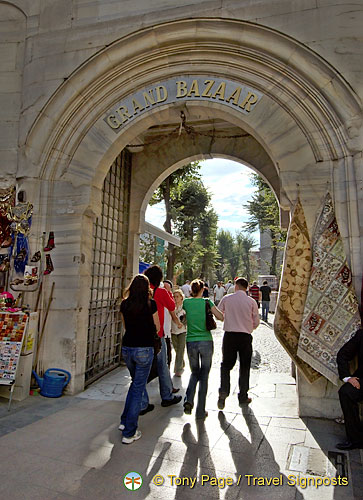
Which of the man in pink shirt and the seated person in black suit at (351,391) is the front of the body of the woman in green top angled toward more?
the man in pink shirt

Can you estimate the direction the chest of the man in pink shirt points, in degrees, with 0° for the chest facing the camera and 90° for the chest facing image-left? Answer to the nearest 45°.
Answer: approximately 180°

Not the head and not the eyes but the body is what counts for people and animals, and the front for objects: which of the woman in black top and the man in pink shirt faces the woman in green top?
the woman in black top

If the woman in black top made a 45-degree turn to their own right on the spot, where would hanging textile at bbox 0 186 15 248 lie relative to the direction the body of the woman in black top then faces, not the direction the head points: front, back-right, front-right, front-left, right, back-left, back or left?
back-left

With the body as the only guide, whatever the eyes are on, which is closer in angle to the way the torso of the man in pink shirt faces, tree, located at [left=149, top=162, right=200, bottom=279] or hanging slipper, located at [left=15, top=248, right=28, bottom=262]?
the tree

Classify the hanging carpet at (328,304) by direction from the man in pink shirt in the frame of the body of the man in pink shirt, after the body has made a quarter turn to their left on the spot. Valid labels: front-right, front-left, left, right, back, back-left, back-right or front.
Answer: back

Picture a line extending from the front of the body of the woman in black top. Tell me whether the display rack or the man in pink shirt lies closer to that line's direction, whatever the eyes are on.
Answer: the man in pink shirt

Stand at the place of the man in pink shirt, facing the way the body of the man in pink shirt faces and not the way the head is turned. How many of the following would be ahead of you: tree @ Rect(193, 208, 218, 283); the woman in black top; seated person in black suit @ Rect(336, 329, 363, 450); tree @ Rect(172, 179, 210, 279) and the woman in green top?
2

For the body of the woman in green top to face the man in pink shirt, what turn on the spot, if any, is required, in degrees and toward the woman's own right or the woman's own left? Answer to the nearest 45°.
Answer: approximately 45° to the woman's own right

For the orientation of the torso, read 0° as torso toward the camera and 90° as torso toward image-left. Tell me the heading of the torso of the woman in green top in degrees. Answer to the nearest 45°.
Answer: approximately 180°

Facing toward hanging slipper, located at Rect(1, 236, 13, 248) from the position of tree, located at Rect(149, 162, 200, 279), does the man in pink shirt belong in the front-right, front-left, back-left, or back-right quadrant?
front-left

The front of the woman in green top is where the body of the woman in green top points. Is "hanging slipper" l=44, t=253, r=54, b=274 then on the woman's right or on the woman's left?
on the woman's left

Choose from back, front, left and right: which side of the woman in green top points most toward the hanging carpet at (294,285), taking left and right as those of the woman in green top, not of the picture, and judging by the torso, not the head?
right

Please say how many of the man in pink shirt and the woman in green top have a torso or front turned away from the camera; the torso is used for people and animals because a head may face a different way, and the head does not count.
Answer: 2

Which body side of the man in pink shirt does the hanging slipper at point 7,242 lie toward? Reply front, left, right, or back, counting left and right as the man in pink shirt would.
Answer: left

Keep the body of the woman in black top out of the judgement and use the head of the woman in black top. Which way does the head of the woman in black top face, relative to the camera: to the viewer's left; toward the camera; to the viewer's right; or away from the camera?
away from the camera

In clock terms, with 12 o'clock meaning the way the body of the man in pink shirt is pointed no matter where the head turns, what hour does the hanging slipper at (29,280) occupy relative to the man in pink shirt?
The hanging slipper is roughly at 9 o'clock from the man in pink shirt.

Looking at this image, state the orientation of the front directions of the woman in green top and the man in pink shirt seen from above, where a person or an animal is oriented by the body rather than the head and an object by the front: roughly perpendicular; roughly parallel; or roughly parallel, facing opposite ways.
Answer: roughly parallel
